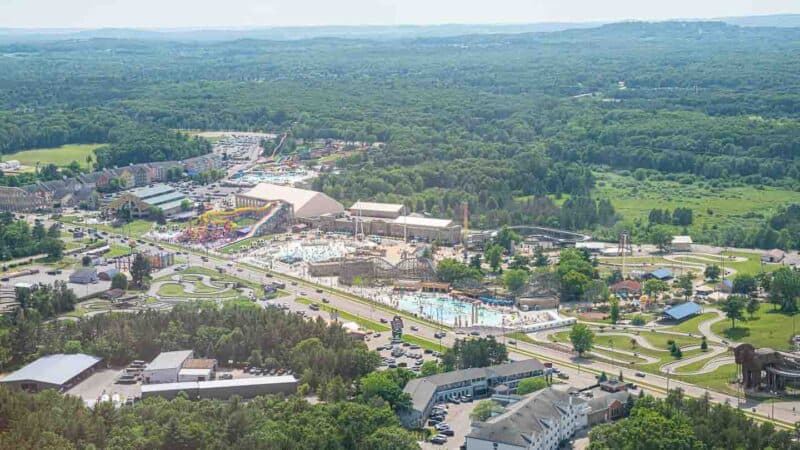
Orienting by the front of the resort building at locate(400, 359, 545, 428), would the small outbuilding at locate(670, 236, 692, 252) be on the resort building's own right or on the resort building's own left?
on the resort building's own left

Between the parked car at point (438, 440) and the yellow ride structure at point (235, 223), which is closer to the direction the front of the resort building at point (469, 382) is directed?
the parked car

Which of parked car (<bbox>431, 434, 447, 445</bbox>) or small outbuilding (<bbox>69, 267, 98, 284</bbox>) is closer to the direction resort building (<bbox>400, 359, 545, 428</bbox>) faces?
the parked car

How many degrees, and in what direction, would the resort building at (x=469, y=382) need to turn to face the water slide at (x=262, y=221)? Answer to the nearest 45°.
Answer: approximately 180°

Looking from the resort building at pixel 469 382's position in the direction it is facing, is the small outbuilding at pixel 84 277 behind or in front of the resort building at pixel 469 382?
behind

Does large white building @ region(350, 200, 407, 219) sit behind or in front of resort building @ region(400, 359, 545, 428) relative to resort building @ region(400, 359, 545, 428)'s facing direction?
behind

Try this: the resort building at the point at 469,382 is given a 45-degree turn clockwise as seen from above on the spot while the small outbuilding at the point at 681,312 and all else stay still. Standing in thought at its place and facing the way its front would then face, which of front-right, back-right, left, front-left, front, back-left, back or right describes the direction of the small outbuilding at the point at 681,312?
back-left

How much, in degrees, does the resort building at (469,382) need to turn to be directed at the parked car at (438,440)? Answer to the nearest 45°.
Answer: approximately 45° to its right

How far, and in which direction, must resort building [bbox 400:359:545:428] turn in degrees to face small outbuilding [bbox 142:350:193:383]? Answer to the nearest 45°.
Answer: approximately 135° to its right

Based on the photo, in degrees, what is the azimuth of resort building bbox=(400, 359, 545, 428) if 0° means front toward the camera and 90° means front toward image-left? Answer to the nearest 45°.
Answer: approximately 315°

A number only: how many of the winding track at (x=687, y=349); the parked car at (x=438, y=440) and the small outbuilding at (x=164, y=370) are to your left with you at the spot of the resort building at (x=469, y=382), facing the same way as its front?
1

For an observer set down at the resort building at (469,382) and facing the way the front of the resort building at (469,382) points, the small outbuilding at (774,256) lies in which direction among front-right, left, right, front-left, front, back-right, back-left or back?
left

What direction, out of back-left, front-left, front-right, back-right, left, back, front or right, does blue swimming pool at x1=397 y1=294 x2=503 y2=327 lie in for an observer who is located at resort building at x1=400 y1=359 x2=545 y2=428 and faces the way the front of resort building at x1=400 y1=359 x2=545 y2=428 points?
back-left
